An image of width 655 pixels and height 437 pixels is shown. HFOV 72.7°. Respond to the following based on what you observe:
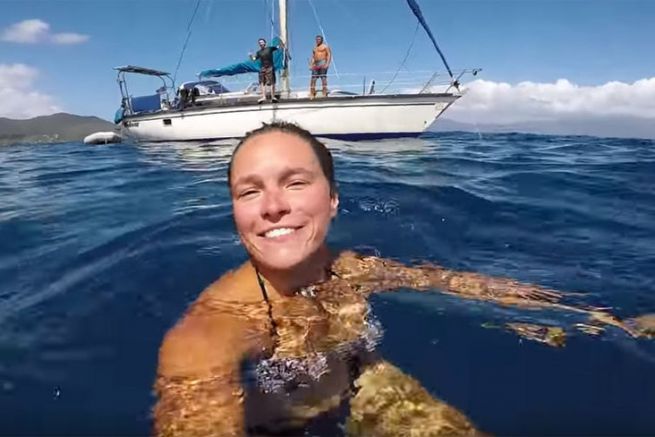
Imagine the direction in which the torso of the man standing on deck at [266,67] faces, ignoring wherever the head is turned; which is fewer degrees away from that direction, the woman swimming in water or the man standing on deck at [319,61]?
the woman swimming in water

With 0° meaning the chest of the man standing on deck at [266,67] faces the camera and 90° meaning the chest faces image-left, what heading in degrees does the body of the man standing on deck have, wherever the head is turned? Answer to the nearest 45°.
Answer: approximately 0°

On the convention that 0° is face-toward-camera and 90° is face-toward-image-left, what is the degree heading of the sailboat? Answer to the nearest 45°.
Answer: approximately 270°

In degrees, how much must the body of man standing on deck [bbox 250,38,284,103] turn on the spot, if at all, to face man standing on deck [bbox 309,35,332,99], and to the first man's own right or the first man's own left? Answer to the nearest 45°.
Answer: approximately 90° to the first man's own left

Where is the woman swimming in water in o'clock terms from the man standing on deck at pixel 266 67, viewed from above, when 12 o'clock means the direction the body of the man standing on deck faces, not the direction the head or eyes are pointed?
The woman swimming in water is roughly at 12 o'clock from the man standing on deck.
